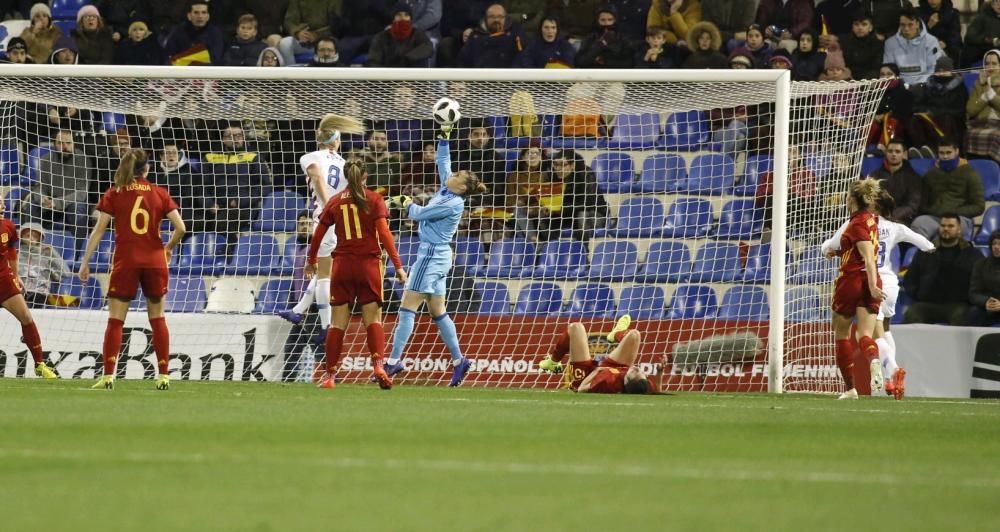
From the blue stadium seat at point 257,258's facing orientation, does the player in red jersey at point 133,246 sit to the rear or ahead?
ahead

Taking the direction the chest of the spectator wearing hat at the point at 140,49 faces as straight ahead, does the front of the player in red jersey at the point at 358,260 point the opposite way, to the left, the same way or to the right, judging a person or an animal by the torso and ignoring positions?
the opposite way

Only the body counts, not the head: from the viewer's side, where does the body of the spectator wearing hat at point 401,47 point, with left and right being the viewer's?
facing the viewer

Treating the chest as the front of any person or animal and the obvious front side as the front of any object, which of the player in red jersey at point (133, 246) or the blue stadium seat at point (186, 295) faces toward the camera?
the blue stadium seat

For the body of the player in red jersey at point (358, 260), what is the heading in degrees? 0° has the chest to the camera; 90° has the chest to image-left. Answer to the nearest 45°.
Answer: approximately 180°

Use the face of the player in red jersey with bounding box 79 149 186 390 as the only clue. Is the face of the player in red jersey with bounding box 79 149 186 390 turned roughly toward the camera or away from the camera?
away from the camera

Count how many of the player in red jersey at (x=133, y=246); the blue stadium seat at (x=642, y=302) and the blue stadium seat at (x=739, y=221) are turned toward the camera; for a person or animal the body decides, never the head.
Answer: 2

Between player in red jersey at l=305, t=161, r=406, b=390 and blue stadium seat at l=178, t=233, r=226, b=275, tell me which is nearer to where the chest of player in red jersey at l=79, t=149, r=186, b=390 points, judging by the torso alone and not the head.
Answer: the blue stadium seat

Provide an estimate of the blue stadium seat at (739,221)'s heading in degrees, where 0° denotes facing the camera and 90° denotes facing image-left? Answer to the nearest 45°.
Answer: approximately 0°

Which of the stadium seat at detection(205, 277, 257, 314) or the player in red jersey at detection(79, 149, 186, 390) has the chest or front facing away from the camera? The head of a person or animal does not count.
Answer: the player in red jersey

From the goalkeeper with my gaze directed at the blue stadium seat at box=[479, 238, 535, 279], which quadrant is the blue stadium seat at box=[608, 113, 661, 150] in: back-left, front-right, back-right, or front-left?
front-right

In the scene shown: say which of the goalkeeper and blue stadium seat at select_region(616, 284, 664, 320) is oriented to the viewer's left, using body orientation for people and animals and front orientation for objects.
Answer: the goalkeeper

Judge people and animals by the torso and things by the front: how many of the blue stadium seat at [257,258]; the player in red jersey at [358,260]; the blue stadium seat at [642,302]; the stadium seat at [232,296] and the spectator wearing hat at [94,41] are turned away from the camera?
1

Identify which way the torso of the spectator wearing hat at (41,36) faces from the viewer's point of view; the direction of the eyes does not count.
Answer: toward the camera

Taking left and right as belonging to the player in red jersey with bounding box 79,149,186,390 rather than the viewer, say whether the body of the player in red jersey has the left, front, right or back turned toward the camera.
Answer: back

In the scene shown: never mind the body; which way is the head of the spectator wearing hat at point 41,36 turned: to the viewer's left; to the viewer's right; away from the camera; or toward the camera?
toward the camera
